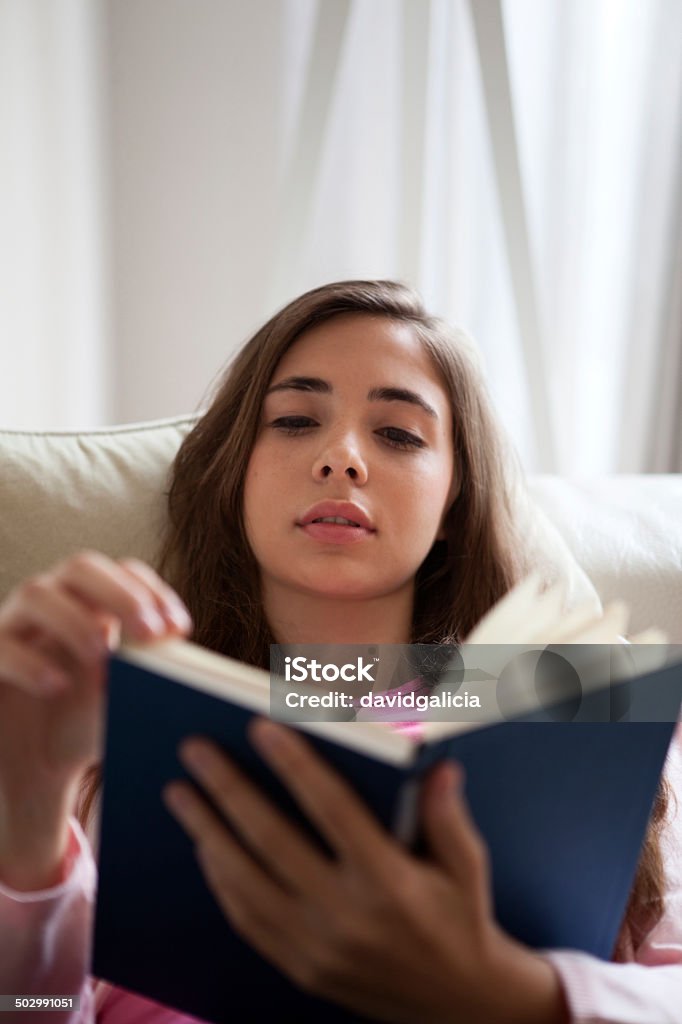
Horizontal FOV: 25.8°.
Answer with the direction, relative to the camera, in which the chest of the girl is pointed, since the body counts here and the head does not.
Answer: toward the camera
